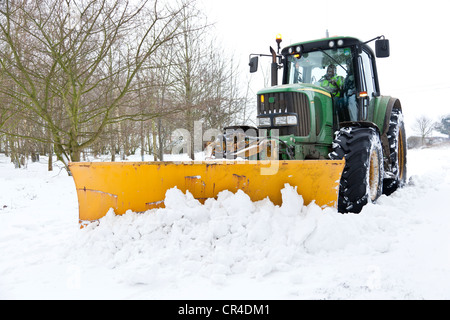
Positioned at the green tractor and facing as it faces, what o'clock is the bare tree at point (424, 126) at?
The bare tree is roughly at 5 o'clock from the green tractor.

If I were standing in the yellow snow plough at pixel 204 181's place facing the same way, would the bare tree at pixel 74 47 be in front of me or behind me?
behind

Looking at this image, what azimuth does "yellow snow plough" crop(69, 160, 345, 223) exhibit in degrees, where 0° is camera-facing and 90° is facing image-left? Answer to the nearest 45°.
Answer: approximately 0°

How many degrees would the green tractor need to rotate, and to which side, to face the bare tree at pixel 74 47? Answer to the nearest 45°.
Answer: approximately 45° to its right

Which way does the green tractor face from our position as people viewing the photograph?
facing the viewer and to the left of the viewer
